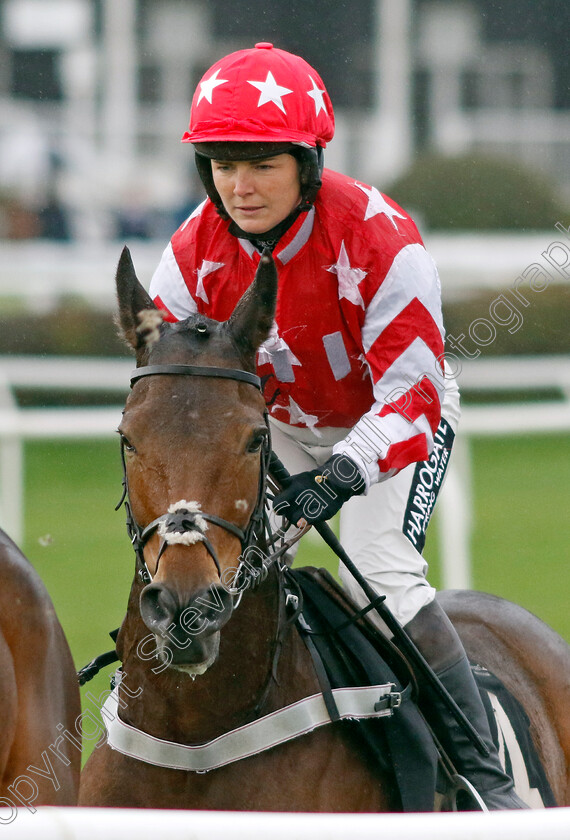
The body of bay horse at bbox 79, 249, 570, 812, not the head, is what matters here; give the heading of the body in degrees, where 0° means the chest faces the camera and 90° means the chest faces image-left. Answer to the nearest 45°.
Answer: approximately 45°

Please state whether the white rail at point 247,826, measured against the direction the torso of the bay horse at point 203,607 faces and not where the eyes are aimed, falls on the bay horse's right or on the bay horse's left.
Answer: on the bay horse's left

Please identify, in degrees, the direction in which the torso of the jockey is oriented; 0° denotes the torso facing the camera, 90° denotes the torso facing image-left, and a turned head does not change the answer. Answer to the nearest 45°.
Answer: approximately 45°

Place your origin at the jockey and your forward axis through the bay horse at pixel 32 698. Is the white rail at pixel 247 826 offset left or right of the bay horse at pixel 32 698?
left

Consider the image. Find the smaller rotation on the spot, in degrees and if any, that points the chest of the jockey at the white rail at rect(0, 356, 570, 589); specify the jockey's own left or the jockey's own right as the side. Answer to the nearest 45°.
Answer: approximately 135° to the jockey's own right
